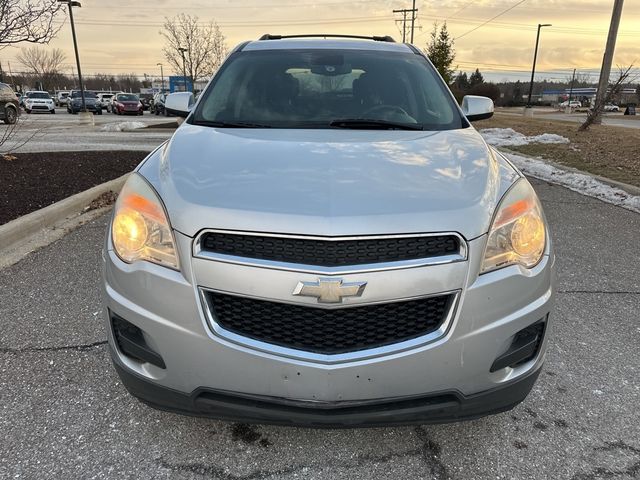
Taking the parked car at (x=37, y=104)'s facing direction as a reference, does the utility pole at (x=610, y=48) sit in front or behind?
in front

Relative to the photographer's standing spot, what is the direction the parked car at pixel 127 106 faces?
facing the viewer and to the right of the viewer

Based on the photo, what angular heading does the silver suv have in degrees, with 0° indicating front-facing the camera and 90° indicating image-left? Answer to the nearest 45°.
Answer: approximately 0°

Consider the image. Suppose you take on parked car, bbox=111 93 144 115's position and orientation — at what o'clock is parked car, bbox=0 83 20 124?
parked car, bbox=0 83 20 124 is roughly at 2 o'clock from parked car, bbox=111 93 144 115.

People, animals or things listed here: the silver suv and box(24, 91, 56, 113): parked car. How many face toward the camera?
2

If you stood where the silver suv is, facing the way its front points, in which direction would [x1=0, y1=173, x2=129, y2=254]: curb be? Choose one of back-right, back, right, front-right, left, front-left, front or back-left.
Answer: back-right

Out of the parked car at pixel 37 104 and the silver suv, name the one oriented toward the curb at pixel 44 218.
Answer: the parked car

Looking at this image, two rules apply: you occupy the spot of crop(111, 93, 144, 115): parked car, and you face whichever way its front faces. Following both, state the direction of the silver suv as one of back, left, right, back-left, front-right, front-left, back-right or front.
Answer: front-right

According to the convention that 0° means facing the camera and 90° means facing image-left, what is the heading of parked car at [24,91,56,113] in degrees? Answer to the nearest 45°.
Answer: approximately 0°

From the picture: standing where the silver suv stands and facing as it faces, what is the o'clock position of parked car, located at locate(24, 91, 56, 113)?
The parked car is roughly at 5 o'clock from the silver suv.

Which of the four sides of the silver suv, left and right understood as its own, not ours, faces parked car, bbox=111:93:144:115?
back
